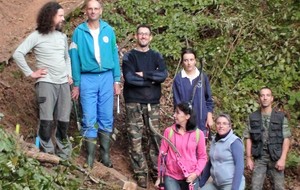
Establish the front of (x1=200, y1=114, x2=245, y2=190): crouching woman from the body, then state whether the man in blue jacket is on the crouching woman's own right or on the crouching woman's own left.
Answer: on the crouching woman's own right

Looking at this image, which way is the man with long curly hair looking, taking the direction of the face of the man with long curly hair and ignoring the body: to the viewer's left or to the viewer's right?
to the viewer's right

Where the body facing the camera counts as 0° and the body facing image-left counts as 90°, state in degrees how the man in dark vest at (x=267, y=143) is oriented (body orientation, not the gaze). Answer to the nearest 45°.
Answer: approximately 0°

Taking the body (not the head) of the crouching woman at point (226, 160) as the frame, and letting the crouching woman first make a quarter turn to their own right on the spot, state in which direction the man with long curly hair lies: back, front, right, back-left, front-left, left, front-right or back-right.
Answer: front-left

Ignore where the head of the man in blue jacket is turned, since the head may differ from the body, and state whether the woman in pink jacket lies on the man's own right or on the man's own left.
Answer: on the man's own left

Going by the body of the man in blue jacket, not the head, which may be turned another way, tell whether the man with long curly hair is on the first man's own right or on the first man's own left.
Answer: on the first man's own right

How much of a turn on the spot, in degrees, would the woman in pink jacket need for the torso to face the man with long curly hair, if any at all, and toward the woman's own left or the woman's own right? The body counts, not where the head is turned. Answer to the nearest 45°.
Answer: approximately 90° to the woman's own right

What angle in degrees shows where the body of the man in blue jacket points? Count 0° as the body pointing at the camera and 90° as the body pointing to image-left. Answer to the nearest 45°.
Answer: approximately 0°

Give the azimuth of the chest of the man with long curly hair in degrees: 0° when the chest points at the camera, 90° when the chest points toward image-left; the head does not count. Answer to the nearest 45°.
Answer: approximately 315°

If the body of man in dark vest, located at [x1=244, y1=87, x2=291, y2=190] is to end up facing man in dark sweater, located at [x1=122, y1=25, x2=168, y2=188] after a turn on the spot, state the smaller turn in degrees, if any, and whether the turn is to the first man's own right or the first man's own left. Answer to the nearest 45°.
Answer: approximately 90° to the first man's own right
